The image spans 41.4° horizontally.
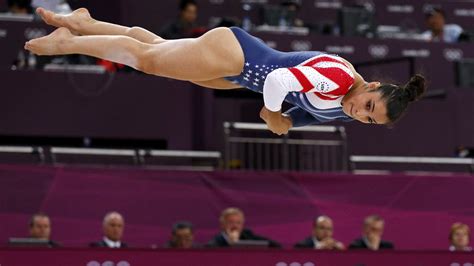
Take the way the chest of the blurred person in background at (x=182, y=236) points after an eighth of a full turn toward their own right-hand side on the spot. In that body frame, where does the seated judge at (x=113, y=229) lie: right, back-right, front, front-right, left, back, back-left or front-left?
front-right

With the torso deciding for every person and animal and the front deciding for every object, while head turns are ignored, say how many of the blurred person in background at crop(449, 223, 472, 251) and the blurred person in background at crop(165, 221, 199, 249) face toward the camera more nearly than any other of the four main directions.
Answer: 2

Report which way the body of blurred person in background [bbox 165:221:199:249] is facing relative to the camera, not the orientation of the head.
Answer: toward the camera

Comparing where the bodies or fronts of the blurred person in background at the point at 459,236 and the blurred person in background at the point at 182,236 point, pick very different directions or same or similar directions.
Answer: same or similar directions

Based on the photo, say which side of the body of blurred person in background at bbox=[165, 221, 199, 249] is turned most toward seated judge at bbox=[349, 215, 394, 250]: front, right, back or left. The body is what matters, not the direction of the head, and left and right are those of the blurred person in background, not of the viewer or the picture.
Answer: left

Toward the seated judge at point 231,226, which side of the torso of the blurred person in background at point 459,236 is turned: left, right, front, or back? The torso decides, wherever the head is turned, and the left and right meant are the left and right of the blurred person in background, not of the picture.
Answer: right

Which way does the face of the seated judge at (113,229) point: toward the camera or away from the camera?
toward the camera

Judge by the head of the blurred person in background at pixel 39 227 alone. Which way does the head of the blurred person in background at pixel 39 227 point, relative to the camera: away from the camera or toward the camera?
toward the camera

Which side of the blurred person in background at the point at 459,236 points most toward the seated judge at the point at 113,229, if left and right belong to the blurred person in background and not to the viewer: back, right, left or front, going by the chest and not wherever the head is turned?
right

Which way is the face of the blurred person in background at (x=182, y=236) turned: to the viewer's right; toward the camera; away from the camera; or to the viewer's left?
toward the camera

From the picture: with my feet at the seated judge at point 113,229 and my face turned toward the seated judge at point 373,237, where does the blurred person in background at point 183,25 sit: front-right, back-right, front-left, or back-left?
front-left

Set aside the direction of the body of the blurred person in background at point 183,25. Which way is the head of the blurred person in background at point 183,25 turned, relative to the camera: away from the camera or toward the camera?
toward the camera

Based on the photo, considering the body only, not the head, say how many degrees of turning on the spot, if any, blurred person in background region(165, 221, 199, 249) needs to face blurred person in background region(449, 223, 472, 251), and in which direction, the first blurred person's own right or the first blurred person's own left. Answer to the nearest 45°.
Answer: approximately 90° to the first blurred person's own left

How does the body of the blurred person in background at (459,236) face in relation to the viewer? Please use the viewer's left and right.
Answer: facing the viewer
